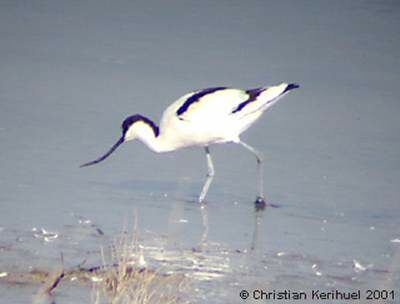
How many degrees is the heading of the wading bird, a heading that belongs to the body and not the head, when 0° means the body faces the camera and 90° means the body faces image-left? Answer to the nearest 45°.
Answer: approximately 90°

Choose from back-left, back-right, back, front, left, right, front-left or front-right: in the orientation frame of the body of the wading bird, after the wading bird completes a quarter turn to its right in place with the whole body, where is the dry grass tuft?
back
